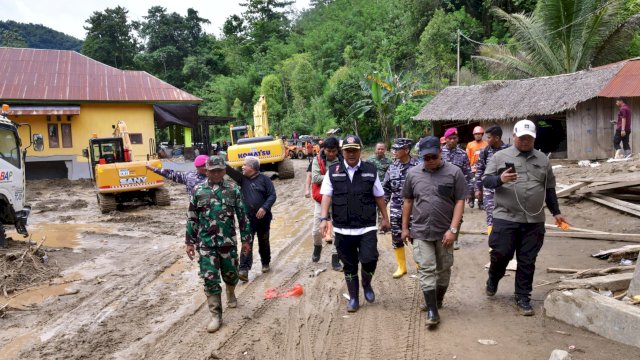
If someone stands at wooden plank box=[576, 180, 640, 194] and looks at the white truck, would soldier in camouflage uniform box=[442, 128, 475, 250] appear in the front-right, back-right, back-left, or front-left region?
front-left

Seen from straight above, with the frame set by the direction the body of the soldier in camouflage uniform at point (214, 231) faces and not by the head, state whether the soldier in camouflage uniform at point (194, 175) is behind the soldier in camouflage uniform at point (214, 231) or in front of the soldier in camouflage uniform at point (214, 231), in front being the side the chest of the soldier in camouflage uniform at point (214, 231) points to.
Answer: behind

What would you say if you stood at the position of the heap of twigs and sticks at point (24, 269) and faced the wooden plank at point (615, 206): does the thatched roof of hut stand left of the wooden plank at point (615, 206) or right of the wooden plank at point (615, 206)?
left

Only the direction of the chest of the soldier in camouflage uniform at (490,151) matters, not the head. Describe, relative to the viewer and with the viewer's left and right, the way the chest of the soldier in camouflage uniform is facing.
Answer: facing the viewer and to the left of the viewer

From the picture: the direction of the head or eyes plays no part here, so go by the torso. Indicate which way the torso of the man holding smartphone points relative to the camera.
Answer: toward the camera

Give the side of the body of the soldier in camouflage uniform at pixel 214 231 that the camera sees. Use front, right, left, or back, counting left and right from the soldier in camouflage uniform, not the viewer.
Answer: front

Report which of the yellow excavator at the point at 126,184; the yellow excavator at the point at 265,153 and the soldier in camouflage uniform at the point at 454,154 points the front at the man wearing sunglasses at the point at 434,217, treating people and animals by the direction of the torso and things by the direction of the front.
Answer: the soldier in camouflage uniform

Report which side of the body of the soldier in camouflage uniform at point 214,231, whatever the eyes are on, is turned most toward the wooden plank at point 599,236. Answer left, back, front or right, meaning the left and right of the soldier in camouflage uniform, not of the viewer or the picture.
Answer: left

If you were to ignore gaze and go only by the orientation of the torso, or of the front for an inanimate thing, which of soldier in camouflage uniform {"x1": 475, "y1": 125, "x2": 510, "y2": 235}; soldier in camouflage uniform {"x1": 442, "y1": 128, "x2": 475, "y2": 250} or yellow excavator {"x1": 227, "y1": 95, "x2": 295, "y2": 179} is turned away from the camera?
the yellow excavator

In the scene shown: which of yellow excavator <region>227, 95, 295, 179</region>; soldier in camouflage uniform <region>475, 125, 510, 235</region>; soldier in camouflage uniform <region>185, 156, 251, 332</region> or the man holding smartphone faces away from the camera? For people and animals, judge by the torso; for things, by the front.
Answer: the yellow excavator

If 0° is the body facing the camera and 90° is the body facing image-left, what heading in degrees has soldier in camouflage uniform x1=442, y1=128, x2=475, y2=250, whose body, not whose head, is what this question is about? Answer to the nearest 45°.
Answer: approximately 0°
